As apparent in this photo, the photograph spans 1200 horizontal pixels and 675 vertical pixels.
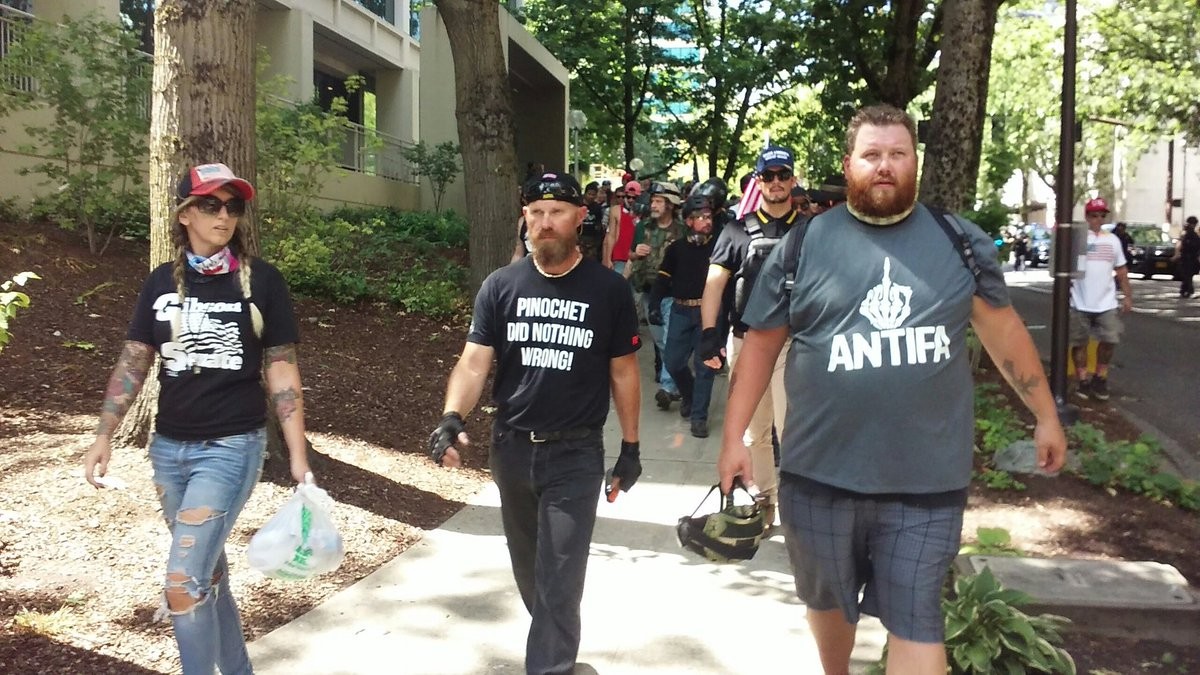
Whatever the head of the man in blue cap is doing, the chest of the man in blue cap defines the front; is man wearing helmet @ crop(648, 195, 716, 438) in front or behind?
behind

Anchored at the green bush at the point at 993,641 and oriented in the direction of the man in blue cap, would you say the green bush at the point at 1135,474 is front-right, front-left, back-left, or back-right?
front-right

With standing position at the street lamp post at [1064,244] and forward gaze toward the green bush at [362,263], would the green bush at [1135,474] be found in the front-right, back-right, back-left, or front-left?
back-left

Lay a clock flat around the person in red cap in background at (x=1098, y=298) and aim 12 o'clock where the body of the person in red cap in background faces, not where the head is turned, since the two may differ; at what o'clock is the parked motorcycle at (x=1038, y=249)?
The parked motorcycle is roughly at 6 o'clock from the person in red cap in background.

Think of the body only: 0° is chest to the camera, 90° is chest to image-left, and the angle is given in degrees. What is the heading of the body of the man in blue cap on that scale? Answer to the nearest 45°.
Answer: approximately 0°

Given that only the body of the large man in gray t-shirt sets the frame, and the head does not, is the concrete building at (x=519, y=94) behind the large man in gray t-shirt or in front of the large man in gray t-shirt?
behind

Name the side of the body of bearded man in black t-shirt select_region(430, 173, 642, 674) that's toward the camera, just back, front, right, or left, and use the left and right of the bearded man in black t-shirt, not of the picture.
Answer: front

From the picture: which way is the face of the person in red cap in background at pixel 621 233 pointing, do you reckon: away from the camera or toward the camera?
toward the camera

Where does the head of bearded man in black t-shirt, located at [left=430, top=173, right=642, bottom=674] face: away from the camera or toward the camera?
toward the camera

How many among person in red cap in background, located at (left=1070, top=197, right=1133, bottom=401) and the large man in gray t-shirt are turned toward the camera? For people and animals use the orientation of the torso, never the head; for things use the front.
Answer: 2

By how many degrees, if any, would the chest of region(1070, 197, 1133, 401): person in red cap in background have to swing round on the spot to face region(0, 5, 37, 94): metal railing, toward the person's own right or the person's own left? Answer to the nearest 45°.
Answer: approximately 90° to the person's own right

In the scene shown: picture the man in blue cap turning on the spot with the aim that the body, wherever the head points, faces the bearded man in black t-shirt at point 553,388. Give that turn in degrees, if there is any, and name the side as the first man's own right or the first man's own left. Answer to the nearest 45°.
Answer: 0° — they already face them

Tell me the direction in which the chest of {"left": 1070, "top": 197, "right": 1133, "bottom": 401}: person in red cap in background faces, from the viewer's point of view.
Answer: toward the camera

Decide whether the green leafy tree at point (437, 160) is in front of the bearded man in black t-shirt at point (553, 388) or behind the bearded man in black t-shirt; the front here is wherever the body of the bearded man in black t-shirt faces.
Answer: behind

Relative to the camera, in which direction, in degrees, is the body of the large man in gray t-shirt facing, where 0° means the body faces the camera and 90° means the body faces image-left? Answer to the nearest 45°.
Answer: approximately 0°
